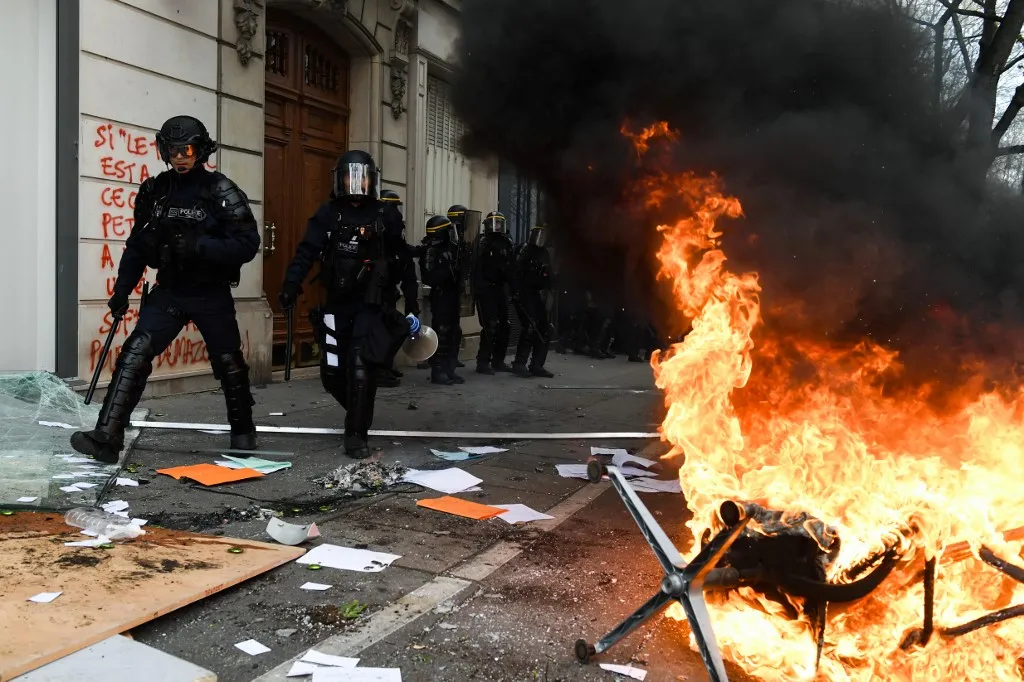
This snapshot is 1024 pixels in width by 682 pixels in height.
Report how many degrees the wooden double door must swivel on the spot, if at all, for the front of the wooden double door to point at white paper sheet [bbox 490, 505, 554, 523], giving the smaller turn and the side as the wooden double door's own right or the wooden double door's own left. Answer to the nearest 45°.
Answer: approximately 45° to the wooden double door's own right

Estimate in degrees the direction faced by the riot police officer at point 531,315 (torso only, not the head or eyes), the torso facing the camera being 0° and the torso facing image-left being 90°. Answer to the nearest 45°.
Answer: approximately 315°

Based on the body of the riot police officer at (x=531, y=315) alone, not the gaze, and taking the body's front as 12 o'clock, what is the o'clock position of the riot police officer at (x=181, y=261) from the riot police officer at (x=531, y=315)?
the riot police officer at (x=181, y=261) is roughly at 2 o'clock from the riot police officer at (x=531, y=315).

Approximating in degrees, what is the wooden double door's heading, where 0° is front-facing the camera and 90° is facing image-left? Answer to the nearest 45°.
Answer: approximately 315°

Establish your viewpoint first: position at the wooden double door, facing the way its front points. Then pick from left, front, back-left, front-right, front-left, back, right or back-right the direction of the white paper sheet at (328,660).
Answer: front-right

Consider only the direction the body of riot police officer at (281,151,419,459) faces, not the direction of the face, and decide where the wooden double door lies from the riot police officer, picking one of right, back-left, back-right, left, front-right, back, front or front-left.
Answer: back

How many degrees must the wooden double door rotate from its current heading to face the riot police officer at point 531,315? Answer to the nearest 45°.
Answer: approximately 45° to its left

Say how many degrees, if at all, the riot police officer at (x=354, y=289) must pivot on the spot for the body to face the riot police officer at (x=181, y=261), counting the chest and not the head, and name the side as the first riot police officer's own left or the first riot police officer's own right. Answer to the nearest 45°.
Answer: approximately 90° to the first riot police officer's own right

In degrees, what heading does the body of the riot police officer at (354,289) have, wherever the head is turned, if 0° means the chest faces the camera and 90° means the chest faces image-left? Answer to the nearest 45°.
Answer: approximately 0°

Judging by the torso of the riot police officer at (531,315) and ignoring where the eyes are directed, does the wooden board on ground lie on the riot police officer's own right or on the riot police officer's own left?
on the riot police officer's own right
